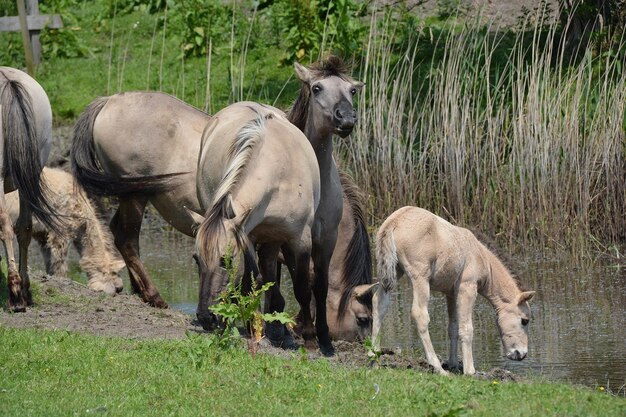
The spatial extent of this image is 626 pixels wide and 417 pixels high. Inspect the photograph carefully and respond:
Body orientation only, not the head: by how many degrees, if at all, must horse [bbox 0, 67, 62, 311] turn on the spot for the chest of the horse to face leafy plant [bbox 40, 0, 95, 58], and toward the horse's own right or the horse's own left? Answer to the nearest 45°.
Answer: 0° — it already faces it

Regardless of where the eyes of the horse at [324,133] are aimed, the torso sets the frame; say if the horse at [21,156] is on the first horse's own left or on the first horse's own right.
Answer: on the first horse's own right

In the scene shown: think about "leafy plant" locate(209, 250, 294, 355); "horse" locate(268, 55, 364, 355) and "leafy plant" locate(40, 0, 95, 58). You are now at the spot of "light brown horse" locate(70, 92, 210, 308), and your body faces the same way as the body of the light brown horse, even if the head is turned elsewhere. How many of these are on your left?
1

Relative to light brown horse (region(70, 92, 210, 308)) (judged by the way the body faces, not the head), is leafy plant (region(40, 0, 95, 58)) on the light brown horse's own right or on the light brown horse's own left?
on the light brown horse's own left

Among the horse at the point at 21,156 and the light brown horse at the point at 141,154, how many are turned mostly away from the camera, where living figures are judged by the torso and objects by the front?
1

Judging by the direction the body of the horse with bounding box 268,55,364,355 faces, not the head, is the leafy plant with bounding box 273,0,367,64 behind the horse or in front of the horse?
behind

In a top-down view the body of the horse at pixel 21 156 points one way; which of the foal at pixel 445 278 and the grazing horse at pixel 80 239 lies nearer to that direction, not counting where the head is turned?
the grazing horse

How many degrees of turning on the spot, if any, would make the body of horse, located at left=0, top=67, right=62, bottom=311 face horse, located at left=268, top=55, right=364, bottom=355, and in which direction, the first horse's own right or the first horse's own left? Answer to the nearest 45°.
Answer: approximately 90° to the first horse's own right

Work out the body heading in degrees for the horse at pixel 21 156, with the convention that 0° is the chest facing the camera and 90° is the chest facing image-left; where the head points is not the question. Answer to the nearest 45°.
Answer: approximately 180°

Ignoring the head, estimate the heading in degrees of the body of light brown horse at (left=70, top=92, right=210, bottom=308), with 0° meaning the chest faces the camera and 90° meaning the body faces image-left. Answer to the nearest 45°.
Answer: approximately 270°

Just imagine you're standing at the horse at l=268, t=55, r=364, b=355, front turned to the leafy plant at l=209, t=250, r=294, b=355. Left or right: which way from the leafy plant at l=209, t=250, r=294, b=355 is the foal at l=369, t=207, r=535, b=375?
left

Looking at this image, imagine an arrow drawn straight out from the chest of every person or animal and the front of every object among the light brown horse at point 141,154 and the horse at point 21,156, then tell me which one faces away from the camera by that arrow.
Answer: the horse

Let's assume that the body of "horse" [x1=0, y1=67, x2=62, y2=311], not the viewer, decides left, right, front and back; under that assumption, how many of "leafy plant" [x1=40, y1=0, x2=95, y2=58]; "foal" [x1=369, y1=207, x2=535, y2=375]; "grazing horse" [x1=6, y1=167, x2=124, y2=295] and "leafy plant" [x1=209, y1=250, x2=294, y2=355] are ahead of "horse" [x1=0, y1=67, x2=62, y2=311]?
2

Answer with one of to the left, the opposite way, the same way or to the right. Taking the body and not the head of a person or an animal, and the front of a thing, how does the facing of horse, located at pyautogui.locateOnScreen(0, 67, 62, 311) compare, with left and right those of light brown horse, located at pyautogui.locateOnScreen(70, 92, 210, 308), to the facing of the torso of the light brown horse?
to the left
